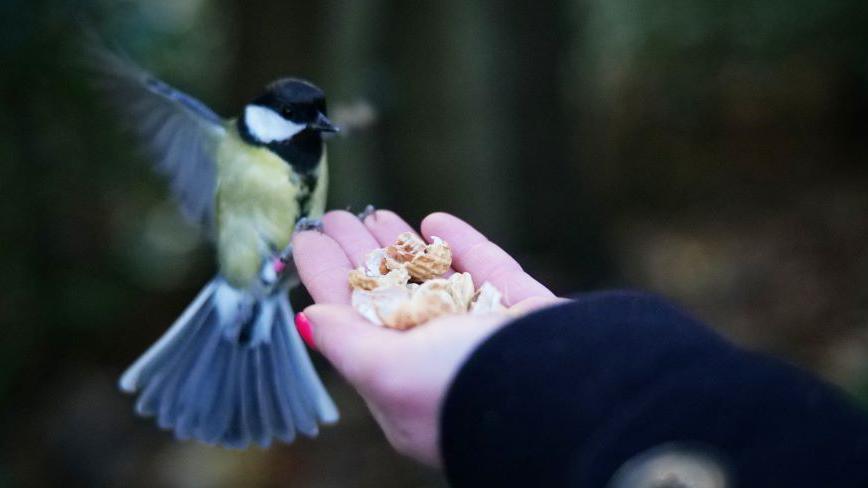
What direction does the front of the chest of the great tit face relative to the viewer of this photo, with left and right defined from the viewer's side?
facing the viewer and to the right of the viewer
